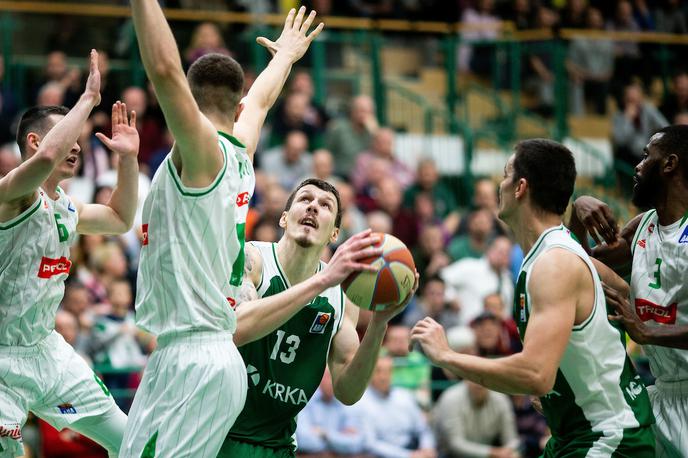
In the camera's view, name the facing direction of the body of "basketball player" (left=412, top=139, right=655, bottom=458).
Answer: to the viewer's left

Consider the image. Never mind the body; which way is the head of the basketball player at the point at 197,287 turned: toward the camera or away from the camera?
away from the camera

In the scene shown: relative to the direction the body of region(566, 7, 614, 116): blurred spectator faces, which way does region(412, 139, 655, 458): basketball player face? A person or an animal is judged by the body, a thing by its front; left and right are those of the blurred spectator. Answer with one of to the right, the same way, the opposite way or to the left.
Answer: to the right

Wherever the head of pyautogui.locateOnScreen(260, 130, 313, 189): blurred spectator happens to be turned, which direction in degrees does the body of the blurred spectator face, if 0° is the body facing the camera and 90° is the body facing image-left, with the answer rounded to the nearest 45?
approximately 0°

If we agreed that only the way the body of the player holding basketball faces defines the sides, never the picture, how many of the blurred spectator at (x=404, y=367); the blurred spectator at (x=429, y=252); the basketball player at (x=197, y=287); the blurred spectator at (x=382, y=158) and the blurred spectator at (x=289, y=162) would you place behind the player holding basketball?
4

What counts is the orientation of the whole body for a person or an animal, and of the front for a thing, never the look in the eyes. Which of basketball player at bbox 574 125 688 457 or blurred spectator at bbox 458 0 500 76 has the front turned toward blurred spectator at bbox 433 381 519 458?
blurred spectator at bbox 458 0 500 76
